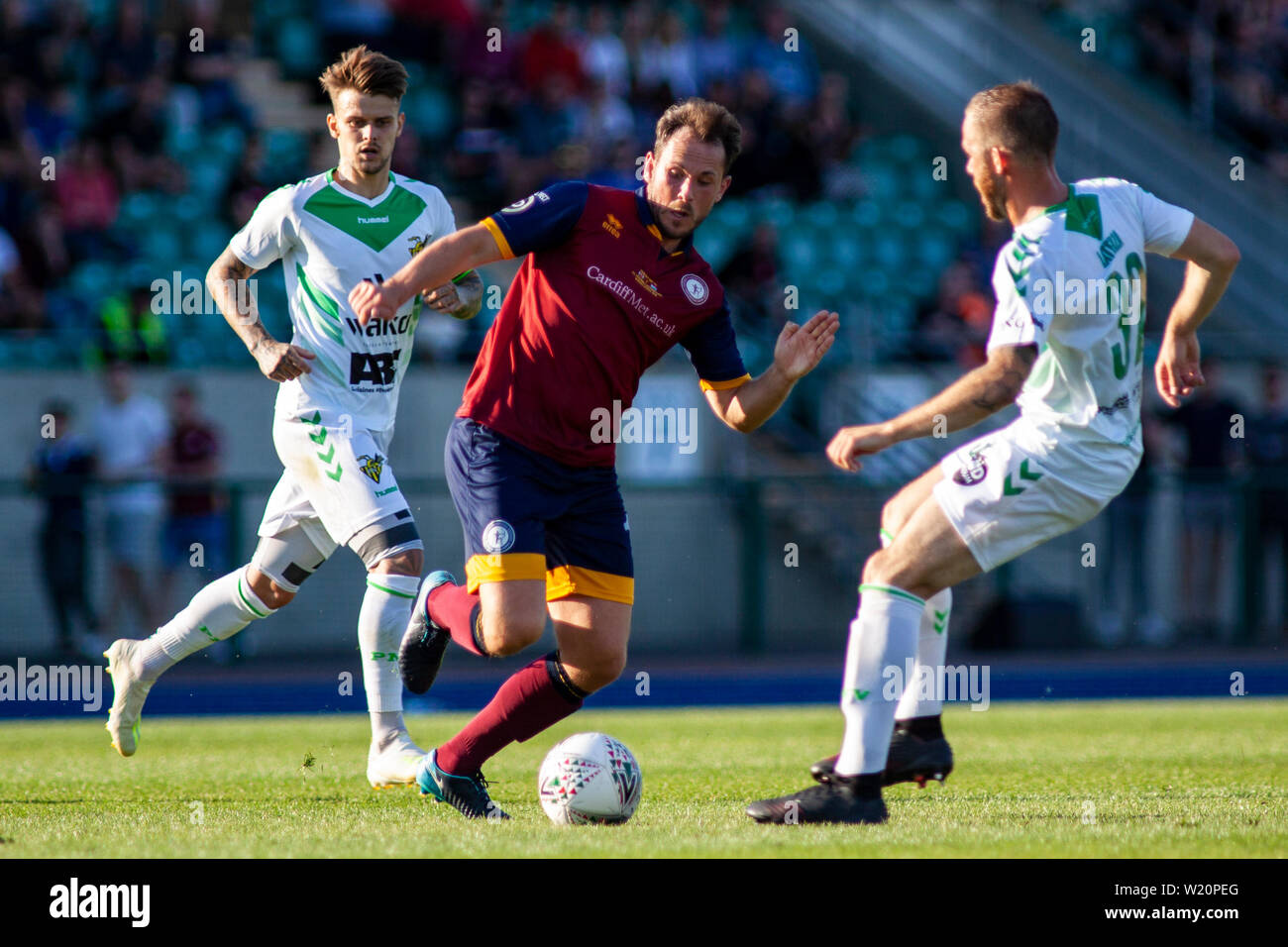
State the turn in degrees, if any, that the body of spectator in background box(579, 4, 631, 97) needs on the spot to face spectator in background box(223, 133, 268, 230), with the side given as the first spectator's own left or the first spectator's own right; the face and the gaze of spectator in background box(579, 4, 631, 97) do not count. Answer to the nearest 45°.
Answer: approximately 45° to the first spectator's own right

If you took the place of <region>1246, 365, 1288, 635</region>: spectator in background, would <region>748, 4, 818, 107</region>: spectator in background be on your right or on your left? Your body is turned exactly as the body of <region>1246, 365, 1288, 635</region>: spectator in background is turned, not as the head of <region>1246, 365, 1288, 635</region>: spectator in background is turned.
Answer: on your right

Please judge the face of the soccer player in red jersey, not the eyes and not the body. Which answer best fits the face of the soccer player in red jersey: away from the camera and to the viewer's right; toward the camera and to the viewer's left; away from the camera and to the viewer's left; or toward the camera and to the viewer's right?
toward the camera and to the viewer's right

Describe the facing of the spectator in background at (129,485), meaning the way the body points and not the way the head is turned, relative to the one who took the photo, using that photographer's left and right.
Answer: facing the viewer

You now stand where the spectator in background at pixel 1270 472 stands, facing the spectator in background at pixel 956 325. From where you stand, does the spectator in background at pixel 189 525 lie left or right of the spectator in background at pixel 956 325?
left

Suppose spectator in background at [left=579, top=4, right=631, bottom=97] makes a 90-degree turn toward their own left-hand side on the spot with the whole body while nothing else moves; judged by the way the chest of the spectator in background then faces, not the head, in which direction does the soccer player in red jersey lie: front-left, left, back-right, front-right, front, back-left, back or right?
right

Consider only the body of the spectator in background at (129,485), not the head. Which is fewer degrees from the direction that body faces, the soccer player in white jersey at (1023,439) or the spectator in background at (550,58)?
the soccer player in white jersey

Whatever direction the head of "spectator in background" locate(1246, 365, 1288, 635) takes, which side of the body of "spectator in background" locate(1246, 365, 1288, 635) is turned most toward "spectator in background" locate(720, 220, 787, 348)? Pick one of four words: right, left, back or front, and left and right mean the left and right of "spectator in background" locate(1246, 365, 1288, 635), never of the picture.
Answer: right

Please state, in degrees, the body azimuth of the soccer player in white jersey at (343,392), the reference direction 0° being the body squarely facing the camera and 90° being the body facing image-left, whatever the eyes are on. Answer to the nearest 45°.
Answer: approximately 315°

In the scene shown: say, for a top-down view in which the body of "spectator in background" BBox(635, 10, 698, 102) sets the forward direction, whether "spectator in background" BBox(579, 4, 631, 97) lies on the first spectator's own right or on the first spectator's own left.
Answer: on the first spectator's own right
